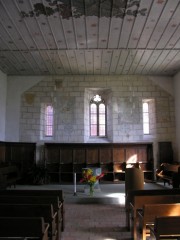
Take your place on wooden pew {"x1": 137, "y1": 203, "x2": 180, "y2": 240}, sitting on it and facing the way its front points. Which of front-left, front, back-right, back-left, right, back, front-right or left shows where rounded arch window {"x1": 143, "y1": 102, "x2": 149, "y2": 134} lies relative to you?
front

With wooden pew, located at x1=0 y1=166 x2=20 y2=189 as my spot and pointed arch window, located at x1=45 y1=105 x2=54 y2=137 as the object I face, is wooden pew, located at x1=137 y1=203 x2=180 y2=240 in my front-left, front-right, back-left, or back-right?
back-right

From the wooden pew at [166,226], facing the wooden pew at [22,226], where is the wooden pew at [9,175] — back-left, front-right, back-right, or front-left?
front-right

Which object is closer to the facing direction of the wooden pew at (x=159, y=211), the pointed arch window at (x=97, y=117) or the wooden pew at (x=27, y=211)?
the pointed arch window

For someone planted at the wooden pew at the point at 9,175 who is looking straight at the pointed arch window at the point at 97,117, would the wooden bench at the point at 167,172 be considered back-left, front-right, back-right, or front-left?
front-right

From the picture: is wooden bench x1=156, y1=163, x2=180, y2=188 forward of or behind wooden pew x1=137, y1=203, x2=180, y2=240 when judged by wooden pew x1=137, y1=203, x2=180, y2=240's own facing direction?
forward

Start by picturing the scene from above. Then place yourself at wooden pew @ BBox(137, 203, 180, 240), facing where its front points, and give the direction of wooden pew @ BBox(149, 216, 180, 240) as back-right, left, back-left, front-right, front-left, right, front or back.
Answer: back

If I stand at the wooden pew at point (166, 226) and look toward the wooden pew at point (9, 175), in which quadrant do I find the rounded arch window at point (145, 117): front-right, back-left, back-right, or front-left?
front-right

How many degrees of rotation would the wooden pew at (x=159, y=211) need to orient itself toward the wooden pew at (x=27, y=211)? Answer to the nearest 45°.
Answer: approximately 90° to its left

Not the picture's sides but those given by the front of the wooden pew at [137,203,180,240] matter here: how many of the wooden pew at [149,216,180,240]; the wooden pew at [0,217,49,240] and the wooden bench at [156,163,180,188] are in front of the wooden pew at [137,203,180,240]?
1

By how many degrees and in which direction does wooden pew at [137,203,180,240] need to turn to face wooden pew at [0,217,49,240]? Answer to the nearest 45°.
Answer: approximately 135° to its left

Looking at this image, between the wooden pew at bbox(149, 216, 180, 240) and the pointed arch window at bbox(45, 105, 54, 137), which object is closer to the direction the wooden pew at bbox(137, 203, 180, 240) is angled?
the pointed arch window

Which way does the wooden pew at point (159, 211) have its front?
away from the camera

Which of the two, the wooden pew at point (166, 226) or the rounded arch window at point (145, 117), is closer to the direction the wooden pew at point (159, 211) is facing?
the rounded arch window

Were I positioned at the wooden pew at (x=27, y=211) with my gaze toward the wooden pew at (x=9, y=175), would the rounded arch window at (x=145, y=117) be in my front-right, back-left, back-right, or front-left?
front-right

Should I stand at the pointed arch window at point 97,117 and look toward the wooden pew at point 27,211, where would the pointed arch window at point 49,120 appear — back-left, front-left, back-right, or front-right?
front-right

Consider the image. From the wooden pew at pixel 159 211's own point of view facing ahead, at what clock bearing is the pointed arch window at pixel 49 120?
The pointed arch window is roughly at 11 o'clock from the wooden pew.

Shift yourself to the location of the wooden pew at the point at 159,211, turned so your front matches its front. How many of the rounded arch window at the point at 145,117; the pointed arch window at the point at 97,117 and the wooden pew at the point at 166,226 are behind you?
1

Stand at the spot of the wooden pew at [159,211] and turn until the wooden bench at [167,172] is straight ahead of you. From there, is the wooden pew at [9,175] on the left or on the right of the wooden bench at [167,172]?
left
